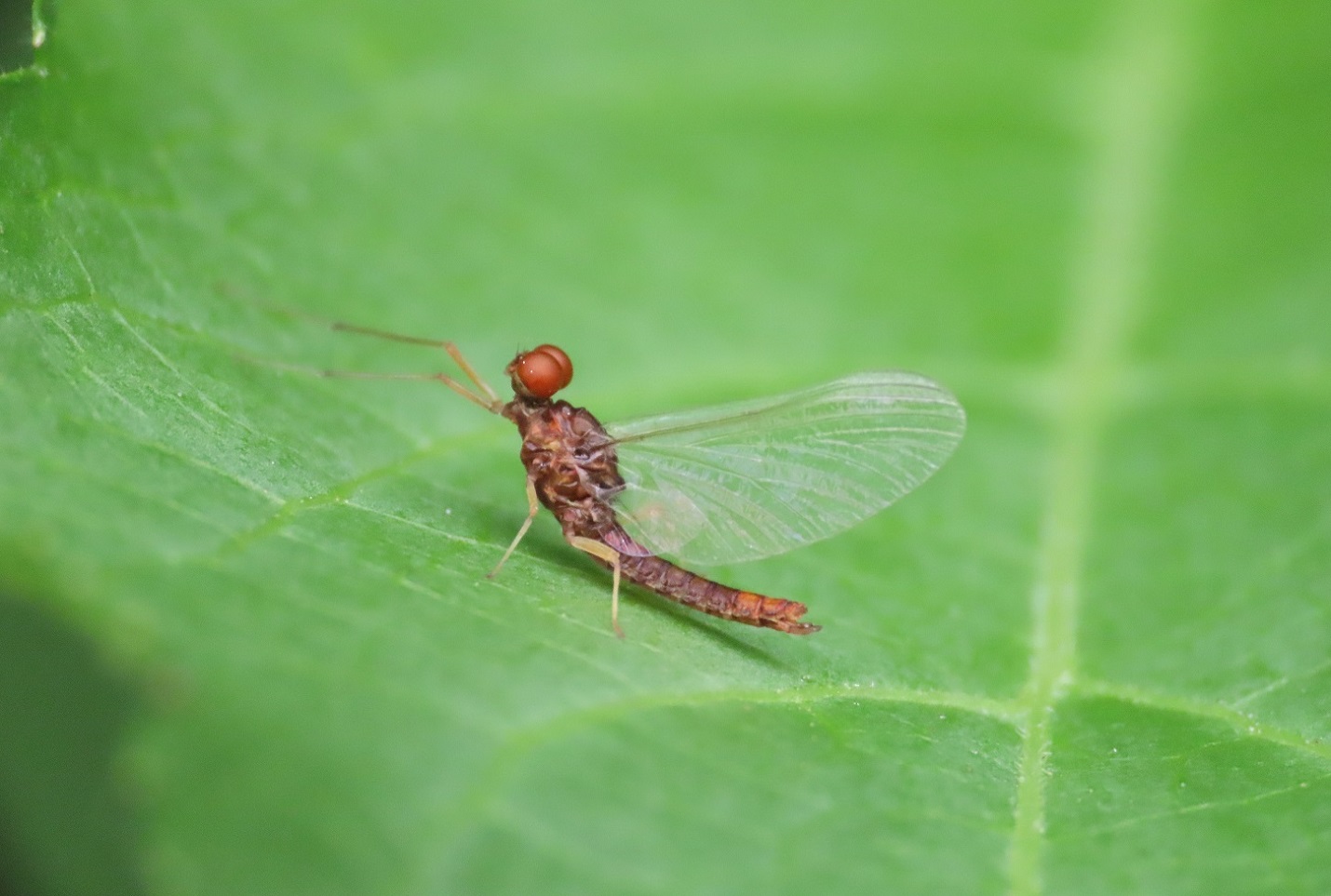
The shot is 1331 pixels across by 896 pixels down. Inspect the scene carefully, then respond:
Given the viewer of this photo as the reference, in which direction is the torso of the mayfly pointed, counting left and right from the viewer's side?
facing to the left of the viewer
